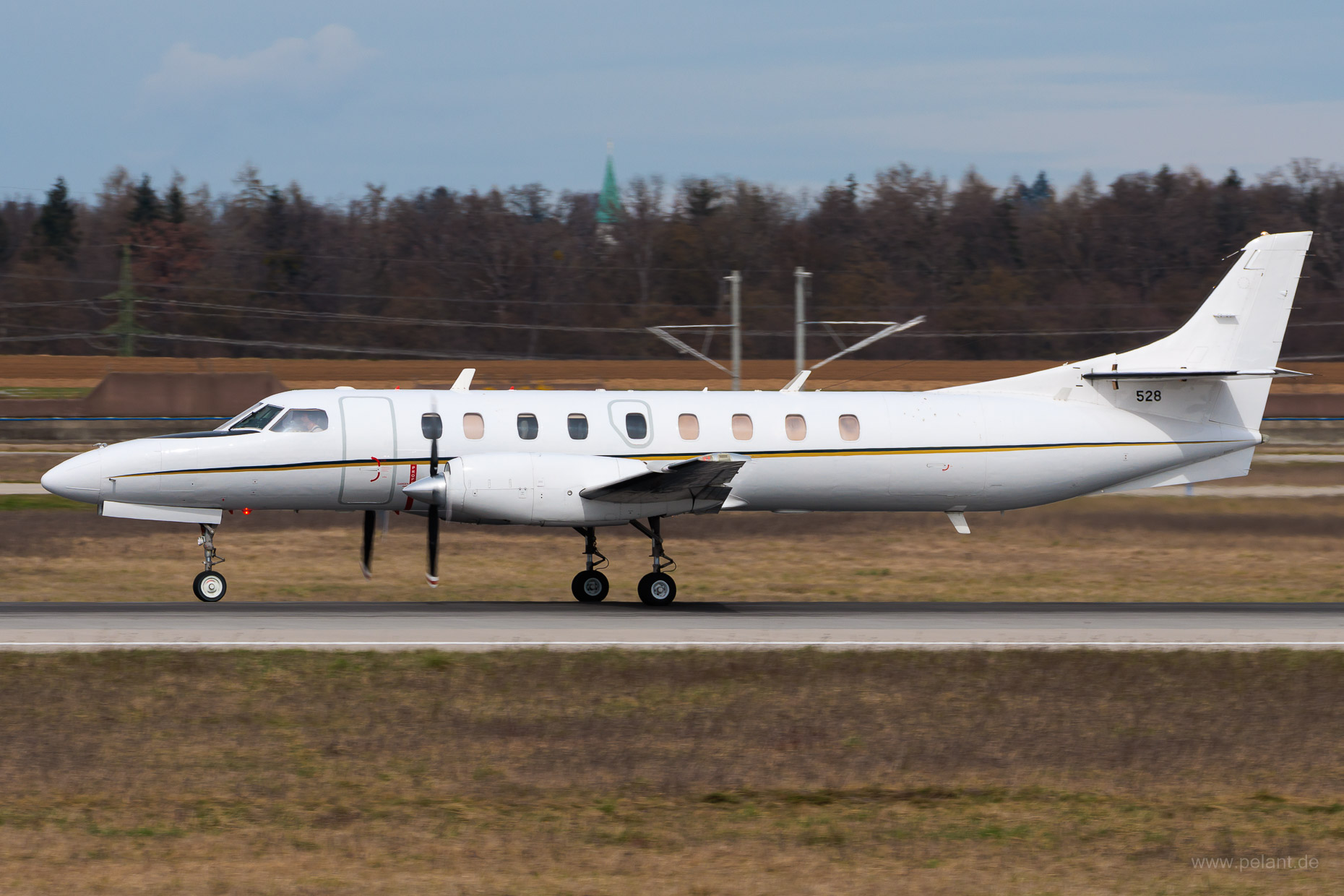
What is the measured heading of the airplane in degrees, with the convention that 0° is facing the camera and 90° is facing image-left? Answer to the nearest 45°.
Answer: approximately 90°
